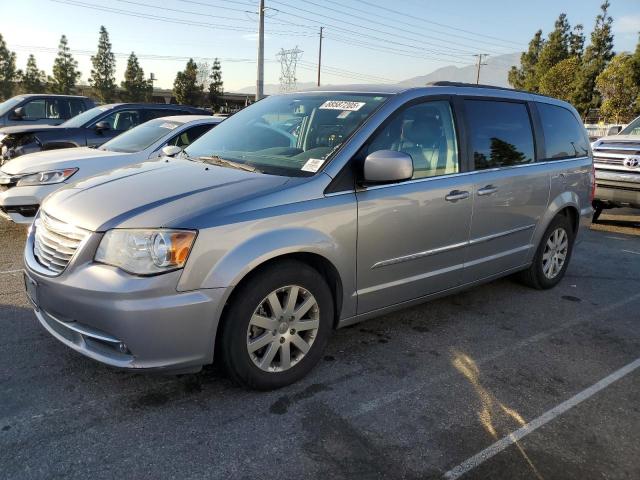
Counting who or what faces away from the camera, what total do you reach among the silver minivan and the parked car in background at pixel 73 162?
0

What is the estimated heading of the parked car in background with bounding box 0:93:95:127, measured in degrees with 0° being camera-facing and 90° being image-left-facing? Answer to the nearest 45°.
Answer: approximately 45°

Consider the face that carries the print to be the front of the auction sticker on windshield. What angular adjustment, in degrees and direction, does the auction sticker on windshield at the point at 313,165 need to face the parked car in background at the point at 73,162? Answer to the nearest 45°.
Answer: approximately 90° to its right

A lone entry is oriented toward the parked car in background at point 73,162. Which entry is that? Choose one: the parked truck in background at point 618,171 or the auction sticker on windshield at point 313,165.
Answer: the parked truck in background at point 618,171

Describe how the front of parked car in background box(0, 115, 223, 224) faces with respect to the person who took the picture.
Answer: facing the viewer and to the left of the viewer

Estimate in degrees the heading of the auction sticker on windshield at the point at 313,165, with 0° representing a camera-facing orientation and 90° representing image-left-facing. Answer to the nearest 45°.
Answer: approximately 45°

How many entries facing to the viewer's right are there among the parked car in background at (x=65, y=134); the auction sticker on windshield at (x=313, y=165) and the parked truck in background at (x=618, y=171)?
0

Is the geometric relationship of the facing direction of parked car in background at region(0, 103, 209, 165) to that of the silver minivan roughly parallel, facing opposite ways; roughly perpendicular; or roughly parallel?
roughly parallel

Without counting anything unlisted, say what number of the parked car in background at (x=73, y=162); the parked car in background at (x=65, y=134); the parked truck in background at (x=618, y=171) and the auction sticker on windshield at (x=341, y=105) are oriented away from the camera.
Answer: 0

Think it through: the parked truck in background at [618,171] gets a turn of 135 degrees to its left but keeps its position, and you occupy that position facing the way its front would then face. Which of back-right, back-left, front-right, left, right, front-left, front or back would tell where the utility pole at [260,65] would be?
back-left

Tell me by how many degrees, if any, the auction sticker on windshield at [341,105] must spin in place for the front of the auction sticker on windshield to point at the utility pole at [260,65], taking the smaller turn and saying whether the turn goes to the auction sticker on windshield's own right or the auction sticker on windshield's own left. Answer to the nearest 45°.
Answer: approximately 135° to the auction sticker on windshield's own right

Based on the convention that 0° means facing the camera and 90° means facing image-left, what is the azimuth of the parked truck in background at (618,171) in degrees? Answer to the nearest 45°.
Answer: approximately 45°

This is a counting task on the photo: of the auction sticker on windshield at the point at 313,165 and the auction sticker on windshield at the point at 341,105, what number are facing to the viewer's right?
0

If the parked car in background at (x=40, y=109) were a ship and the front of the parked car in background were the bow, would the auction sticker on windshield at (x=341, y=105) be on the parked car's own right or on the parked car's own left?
on the parked car's own left

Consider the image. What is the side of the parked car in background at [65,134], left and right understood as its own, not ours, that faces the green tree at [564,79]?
back
